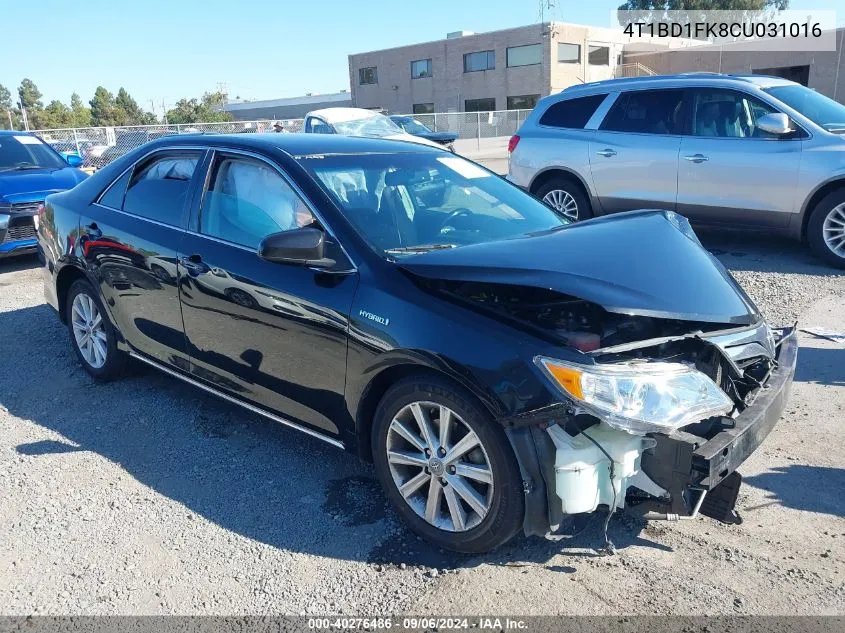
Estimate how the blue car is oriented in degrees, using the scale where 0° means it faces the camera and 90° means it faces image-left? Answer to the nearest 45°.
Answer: approximately 0°

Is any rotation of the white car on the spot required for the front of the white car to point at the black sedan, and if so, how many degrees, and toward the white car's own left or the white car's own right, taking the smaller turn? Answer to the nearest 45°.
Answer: approximately 45° to the white car's own right

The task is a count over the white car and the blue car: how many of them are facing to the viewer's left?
0

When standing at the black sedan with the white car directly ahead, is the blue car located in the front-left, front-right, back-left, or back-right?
front-left

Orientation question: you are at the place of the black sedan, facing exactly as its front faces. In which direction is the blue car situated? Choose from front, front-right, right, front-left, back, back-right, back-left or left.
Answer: back

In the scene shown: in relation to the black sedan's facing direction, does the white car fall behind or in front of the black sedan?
behind

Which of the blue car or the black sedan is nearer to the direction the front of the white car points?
the black sedan

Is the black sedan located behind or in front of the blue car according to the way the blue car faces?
in front

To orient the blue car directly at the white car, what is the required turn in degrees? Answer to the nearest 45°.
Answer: approximately 135° to its left

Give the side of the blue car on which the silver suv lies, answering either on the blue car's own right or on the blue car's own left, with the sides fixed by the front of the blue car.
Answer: on the blue car's own left

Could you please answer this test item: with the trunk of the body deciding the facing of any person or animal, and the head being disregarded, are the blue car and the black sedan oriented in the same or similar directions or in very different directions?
same or similar directions

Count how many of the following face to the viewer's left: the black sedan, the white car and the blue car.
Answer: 0

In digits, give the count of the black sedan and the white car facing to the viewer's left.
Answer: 0

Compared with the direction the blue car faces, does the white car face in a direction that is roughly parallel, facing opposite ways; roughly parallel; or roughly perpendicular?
roughly parallel

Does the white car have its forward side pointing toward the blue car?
no
